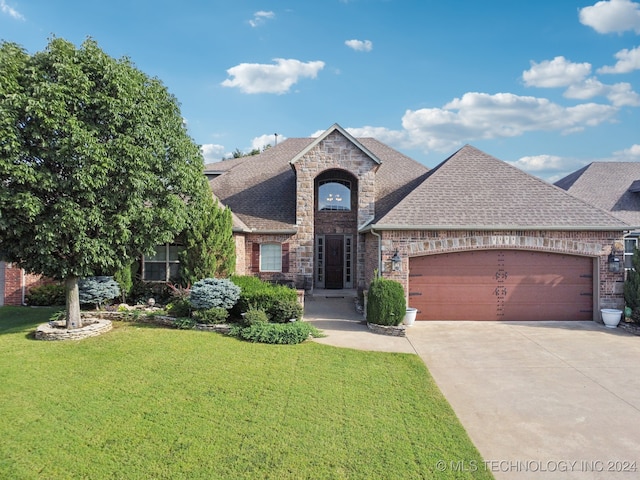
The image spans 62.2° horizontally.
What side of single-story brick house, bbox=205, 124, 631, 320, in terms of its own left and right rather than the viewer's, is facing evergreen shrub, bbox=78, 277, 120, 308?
right

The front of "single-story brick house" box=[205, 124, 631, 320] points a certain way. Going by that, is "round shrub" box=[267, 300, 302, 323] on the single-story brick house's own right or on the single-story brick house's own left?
on the single-story brick house's own right

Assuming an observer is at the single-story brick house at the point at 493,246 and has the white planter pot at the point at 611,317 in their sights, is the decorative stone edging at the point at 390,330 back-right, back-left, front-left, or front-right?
back-right

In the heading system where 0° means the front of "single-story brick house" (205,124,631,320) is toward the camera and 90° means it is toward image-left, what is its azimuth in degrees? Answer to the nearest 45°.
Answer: approximately 0°

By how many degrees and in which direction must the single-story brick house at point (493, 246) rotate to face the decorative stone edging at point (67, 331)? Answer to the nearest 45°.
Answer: approximately 45° to its right

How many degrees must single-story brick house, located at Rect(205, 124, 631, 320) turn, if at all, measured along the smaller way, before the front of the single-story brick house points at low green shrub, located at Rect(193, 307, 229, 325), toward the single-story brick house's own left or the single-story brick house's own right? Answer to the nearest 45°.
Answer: approximately 45° to the single-story brick house's own right

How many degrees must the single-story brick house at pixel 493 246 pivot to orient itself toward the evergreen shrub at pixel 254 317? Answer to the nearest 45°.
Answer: approximately 45° to its right

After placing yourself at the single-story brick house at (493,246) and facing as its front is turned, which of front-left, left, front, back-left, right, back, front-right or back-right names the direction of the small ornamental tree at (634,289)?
left

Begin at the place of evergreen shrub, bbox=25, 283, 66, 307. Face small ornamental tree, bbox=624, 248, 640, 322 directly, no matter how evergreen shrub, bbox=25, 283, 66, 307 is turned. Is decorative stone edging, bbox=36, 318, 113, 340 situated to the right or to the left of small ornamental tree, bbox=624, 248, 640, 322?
right

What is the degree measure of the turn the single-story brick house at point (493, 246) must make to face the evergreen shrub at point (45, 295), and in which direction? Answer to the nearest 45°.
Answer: approximately 90° to its right

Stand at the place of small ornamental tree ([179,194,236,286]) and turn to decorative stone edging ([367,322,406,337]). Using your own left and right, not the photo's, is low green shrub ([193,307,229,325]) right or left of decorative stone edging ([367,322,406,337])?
right

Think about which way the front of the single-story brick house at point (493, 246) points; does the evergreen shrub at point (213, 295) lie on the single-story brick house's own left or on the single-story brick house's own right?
on the single-story brick house's own right

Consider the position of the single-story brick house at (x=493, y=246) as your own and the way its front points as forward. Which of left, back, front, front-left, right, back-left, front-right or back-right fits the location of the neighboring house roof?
back-left

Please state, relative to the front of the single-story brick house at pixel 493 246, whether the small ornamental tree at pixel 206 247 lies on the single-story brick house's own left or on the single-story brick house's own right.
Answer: on the single-story brick house's own right

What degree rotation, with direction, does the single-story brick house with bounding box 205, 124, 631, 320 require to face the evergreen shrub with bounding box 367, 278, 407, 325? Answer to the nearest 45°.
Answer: approximately 45° to its right

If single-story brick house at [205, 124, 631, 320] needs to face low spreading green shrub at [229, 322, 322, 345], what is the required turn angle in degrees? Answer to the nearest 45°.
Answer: approximately 45° to its right
